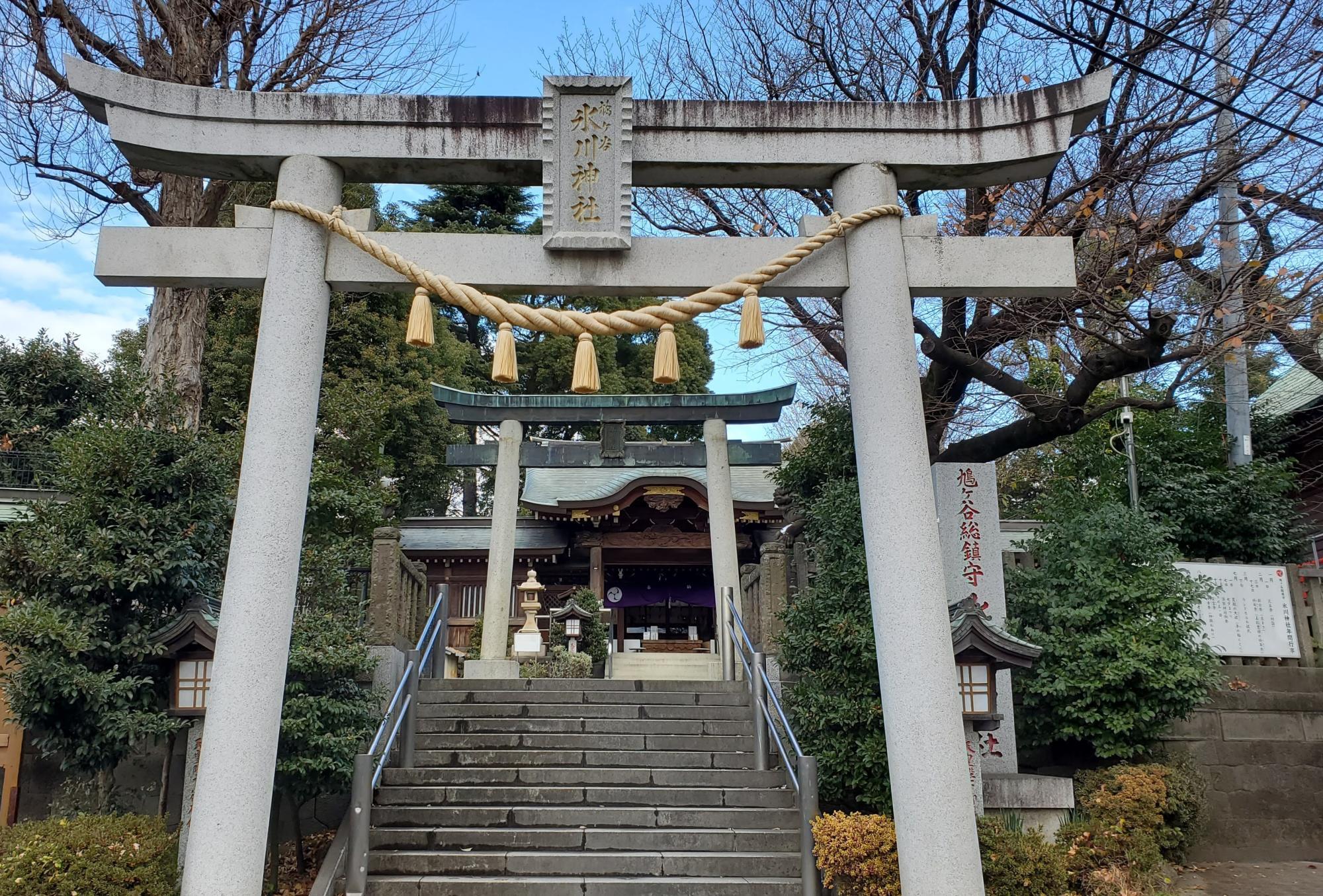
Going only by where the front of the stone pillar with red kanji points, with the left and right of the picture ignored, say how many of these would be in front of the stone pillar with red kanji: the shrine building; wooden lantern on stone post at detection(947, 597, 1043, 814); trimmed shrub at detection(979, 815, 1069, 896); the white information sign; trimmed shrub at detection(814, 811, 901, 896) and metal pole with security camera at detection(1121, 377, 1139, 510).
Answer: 3

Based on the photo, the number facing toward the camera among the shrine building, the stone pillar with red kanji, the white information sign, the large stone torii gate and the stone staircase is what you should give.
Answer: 5

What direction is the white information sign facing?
toward the camera

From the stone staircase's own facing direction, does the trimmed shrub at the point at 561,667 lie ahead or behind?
behind

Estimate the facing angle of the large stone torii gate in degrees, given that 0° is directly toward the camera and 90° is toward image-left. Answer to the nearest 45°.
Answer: approximately 0°

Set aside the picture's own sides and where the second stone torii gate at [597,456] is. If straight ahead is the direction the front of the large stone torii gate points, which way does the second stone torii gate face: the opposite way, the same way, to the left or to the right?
the same way

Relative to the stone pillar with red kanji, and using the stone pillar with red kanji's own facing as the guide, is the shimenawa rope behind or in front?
in front

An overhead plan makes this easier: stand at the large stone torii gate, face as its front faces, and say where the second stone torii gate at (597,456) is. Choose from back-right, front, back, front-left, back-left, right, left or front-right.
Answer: back

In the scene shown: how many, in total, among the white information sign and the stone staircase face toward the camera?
2

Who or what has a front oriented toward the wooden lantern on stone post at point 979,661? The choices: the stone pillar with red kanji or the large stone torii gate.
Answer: the stone pillar with red kanji

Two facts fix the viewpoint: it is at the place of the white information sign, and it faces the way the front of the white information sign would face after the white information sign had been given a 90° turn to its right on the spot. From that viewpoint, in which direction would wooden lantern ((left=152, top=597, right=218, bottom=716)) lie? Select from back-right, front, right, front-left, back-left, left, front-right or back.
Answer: front-left

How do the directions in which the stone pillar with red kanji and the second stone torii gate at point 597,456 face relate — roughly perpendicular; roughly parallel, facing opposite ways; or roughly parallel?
roughly parallel

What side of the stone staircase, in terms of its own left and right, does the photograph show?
front

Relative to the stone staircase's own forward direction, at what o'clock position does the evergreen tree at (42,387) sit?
The evergreen tree is roughly at 4 o'clock from the stone staircase.

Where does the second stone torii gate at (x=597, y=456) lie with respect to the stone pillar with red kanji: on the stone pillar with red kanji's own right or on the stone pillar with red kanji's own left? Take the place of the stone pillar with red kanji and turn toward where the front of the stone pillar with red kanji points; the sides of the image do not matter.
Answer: on the stone pillar with red kanji's own right
